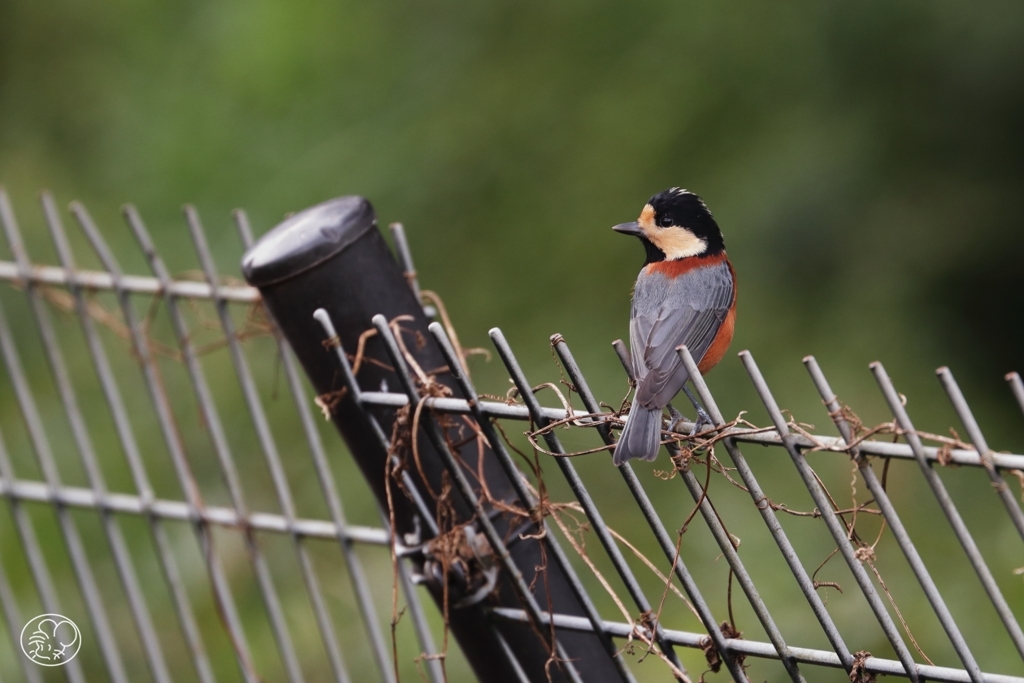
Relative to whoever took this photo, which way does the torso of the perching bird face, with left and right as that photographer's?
facing away from the viewer and to the right of the viewer
